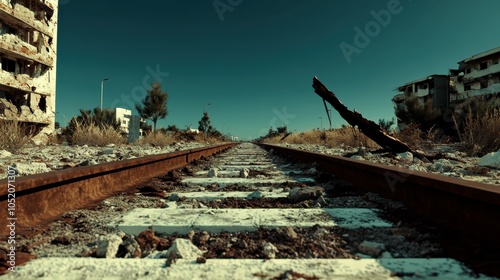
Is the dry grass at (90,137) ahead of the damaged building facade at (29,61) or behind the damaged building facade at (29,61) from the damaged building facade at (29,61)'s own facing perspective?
ahead

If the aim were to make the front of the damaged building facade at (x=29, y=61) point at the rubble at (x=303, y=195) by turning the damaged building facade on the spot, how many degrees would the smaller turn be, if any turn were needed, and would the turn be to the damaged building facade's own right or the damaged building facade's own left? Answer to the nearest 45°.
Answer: approximately 45° to the damaged building facade's own right

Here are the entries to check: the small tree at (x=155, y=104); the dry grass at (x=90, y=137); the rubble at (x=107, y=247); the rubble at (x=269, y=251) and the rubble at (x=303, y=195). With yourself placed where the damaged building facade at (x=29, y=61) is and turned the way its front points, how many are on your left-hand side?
2

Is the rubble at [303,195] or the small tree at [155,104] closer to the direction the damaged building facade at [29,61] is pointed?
the rubble

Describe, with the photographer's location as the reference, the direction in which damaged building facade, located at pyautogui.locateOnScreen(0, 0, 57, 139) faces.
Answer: facing the viewer and to the right of the viewer

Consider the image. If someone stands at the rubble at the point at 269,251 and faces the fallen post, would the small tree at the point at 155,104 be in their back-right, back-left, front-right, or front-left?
front-left

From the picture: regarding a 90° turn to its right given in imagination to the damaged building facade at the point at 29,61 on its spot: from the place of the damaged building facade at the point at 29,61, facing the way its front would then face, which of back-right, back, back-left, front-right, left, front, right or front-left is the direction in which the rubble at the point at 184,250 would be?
front-left

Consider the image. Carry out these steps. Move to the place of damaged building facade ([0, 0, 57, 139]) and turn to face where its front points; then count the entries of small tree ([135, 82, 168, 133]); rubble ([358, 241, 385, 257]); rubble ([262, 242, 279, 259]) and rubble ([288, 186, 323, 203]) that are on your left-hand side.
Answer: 1

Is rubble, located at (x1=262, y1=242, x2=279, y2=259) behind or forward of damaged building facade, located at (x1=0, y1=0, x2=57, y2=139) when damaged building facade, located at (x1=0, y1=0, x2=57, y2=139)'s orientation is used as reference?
forward

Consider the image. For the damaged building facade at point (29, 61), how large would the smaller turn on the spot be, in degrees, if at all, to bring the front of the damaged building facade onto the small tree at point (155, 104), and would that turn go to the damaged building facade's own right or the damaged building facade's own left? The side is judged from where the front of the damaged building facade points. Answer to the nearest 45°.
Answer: approximately 90° to the damaged building facade's own left

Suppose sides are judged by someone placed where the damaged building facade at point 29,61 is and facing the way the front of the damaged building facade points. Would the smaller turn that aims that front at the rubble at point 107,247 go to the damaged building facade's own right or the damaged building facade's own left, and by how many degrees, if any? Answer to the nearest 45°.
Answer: approximately 45° to the damaged building facade's own right

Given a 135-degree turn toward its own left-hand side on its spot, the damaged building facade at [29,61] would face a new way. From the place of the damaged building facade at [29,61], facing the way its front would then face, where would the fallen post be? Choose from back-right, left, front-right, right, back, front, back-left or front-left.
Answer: back
